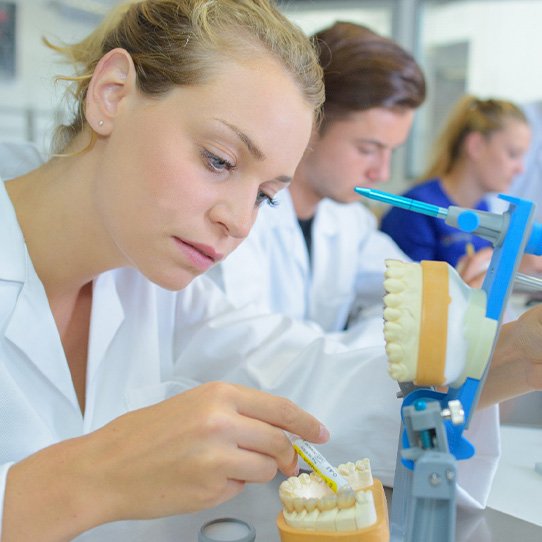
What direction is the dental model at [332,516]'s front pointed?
to the viewer's left

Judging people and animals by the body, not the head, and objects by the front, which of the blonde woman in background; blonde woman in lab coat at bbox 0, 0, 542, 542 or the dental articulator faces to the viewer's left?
the dental articulator

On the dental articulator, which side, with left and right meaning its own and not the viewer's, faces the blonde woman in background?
right

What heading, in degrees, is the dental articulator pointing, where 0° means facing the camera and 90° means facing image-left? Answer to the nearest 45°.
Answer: approximately 90°

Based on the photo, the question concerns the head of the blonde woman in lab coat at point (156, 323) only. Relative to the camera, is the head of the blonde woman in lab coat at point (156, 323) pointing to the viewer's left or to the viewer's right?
to the viewer's right
